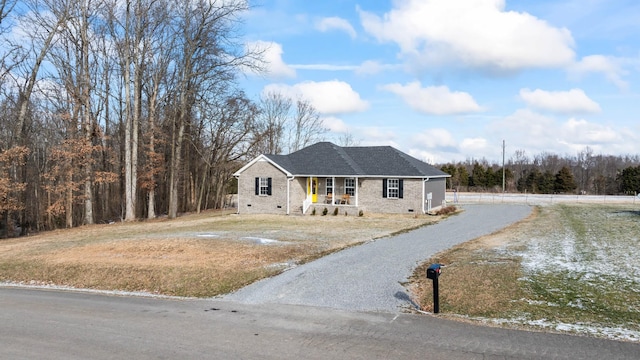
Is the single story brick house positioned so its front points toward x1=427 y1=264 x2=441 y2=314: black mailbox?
yes

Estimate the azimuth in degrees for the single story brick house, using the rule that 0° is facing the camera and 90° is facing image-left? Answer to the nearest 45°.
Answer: approximately 0°
